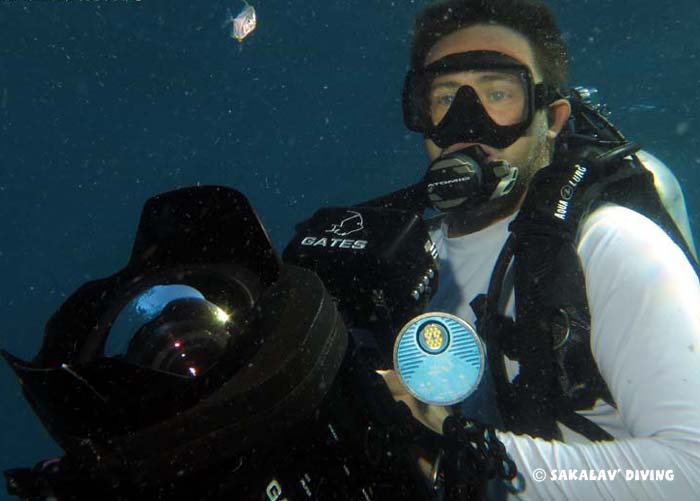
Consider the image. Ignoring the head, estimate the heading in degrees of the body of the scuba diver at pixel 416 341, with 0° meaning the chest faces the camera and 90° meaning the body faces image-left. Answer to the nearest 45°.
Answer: approximately 45°
